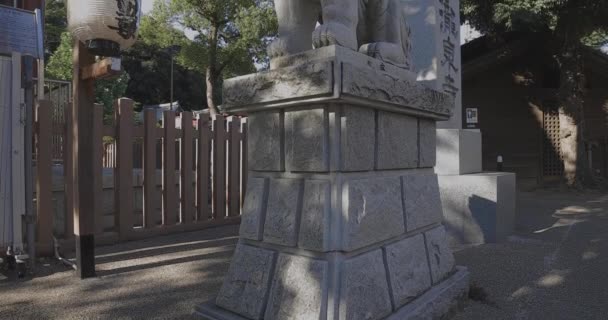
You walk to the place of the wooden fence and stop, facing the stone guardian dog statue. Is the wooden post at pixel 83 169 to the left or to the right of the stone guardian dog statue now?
right

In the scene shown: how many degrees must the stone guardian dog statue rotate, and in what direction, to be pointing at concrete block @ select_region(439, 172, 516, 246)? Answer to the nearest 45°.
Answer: approximately 180°

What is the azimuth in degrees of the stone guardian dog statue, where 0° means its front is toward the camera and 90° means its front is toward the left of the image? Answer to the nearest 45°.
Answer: approximately 45°

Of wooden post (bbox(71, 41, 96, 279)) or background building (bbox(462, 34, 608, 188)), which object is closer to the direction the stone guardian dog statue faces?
the wooden post

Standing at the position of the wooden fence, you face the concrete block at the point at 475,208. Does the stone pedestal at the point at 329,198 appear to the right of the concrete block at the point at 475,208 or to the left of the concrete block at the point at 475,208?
right

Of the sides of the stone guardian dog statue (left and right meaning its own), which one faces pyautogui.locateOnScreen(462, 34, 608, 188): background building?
back
